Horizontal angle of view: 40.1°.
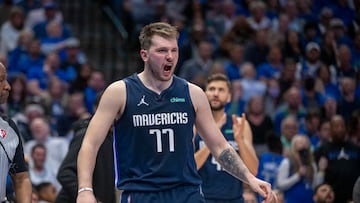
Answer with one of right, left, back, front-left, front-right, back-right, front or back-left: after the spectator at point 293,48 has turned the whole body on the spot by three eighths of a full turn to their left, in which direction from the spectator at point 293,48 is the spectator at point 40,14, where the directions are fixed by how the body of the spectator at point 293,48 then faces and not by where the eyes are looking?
back-left

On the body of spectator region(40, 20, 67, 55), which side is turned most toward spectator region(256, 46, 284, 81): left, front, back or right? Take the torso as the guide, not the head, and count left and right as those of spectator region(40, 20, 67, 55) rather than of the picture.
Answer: left

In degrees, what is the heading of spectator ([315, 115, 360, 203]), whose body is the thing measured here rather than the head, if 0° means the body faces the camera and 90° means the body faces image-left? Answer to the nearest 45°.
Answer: approximately 0°

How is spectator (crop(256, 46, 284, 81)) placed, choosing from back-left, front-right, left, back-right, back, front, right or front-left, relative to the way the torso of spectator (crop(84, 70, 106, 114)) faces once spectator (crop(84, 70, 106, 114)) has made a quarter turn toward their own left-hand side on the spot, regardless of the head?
front-right
